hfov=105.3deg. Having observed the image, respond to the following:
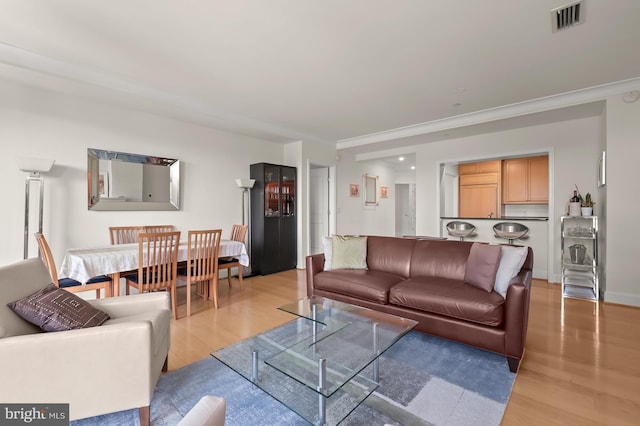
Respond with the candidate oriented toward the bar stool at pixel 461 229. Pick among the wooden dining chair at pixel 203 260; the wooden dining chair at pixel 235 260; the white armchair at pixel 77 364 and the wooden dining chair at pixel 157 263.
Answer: the white armchair

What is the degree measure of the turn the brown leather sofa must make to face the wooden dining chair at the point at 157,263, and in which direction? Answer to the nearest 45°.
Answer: approximately 45° to its right

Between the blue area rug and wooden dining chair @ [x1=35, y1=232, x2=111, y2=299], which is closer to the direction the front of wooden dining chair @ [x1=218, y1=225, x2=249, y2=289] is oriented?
the wooden dining chair

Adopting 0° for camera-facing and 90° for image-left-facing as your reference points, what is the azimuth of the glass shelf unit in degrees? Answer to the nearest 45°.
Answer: approximately 0°

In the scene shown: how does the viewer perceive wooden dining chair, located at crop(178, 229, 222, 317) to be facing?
facing away from the viewer and to the left of the viewer

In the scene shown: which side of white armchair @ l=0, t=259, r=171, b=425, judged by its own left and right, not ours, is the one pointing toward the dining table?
left

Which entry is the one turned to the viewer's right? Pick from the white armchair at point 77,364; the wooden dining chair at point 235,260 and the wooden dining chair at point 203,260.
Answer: the white armchair

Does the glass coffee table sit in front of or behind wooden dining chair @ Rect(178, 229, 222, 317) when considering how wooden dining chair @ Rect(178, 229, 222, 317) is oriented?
behind
